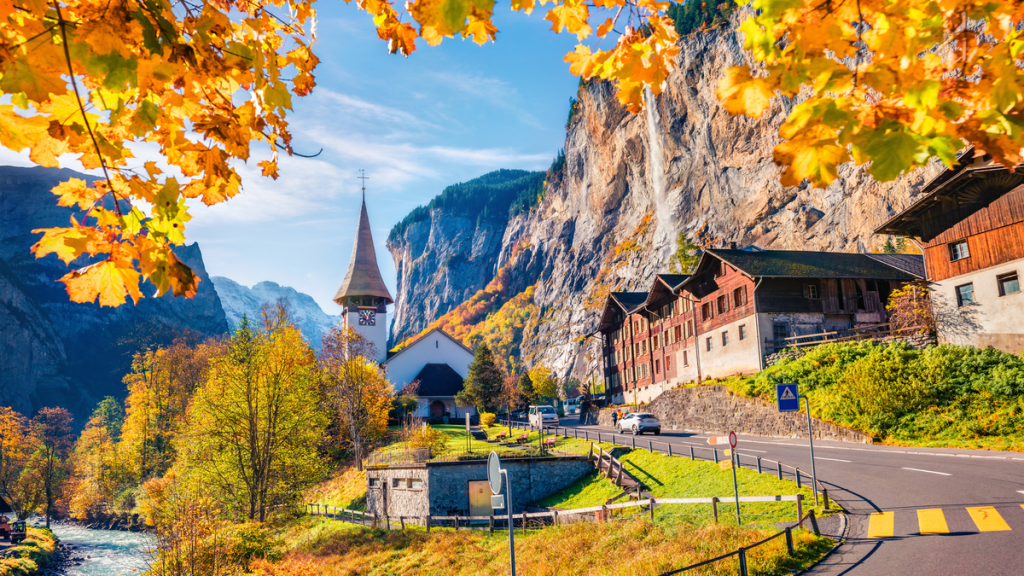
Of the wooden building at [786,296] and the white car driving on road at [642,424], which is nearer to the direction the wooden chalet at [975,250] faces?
the white car driving on road

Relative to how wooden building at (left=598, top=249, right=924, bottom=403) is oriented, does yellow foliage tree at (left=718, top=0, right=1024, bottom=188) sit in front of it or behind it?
in front

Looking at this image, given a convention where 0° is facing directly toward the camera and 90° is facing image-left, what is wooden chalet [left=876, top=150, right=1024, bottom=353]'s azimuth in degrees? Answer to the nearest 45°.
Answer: approximately 45°

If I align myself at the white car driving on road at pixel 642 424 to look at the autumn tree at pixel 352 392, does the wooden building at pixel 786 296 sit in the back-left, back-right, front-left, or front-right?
back-right

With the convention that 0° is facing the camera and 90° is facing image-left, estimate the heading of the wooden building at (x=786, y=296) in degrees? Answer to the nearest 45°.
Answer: approximately 45°

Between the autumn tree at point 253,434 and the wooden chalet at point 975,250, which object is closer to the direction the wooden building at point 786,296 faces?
the autumn tree

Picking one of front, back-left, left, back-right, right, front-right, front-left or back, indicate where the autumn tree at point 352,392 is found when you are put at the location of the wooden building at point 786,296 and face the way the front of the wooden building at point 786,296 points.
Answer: front-right

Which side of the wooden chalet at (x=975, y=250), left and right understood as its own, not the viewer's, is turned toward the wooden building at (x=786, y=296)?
right

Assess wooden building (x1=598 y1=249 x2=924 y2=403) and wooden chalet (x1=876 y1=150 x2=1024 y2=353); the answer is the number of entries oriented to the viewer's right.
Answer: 0

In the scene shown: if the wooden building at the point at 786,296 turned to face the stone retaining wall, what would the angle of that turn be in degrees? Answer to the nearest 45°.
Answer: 0° — it already faces it

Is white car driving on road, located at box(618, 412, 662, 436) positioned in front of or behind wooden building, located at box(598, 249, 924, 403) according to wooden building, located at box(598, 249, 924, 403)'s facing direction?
in front

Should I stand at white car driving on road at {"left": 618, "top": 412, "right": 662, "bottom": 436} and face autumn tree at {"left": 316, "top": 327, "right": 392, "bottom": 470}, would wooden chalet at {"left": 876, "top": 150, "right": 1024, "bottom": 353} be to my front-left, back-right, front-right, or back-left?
back-left
